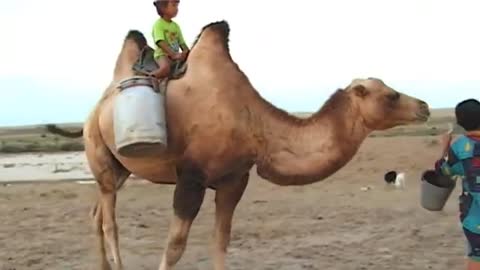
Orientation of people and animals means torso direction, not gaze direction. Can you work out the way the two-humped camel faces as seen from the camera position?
facing to the right of the viewer

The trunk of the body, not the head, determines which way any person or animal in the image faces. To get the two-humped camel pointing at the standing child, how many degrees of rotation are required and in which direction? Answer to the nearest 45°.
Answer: approximately 45° to its right

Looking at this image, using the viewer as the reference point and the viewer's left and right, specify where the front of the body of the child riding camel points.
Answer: facing the viewer and to the right of the viewer

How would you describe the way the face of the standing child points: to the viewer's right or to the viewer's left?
to the viewer's left

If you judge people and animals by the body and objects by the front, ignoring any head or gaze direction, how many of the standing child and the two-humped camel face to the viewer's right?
1

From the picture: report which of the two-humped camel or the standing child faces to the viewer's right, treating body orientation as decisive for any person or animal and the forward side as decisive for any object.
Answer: the two-humped camel
